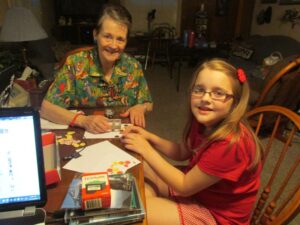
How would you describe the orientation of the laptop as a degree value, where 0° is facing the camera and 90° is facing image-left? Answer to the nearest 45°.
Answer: approximately 0°

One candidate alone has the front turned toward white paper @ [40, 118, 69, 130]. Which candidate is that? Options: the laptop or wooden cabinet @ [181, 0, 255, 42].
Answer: the wooden cabinet

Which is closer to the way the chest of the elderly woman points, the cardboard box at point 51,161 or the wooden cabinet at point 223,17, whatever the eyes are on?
the cardboard box

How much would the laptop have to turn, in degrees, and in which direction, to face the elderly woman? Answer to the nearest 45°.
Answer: approximately 135° to its left

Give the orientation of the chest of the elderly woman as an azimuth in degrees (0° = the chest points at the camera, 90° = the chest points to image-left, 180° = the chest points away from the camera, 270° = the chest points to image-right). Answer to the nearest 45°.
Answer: approximately 0°

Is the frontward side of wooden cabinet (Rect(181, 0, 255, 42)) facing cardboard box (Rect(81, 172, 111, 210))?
yes
